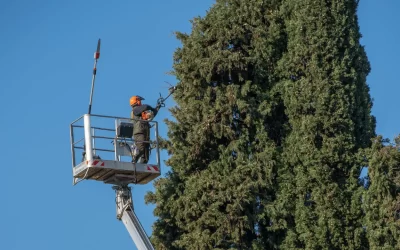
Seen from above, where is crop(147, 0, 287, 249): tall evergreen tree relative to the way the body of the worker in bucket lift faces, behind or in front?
in front

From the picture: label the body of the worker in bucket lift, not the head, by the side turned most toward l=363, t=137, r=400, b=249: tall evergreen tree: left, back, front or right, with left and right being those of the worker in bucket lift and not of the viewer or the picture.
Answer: front

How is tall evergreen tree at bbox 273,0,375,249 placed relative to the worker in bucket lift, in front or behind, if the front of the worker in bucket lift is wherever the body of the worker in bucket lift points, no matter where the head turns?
in front

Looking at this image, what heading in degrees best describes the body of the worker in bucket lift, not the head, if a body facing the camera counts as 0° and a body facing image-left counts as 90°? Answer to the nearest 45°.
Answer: approximately 270°
